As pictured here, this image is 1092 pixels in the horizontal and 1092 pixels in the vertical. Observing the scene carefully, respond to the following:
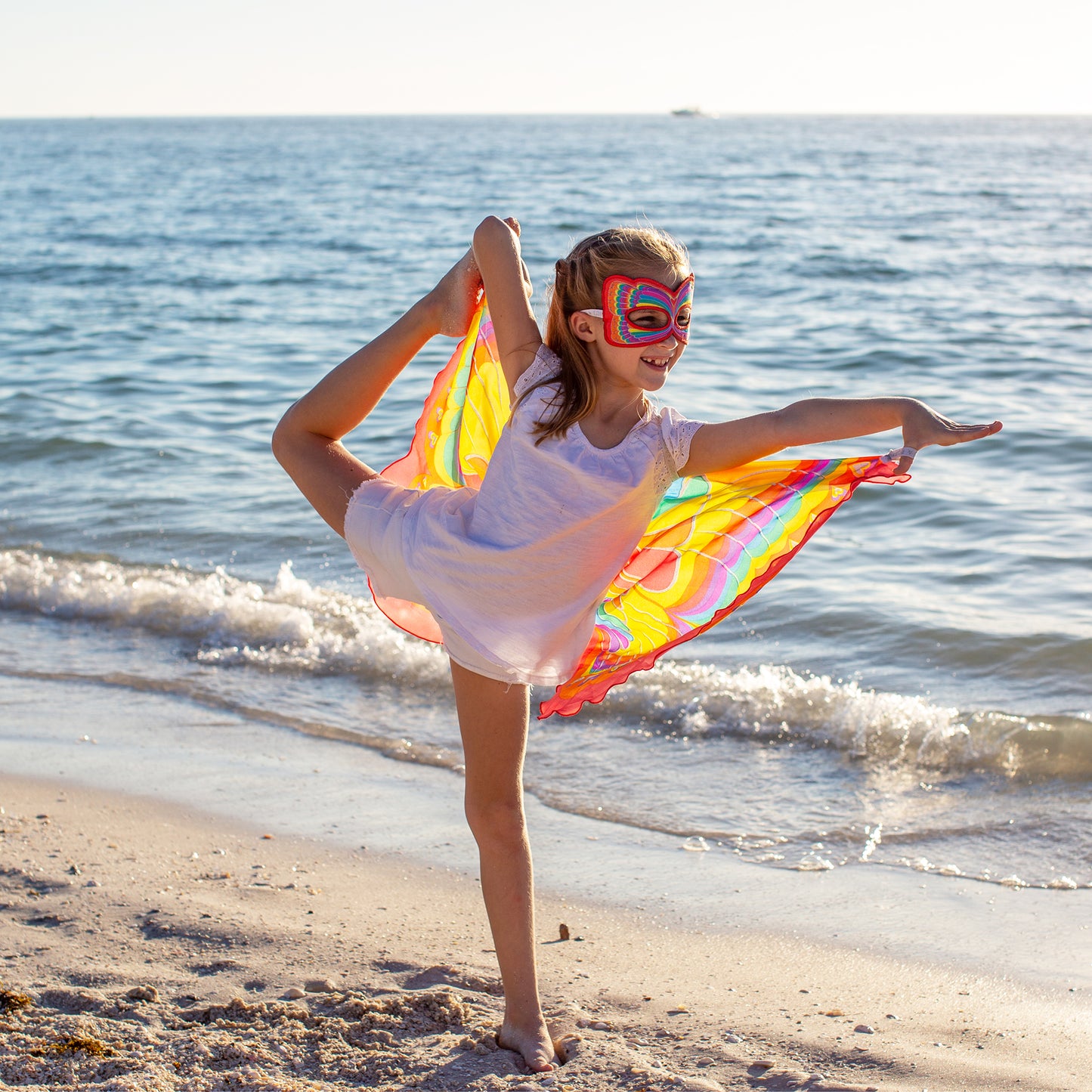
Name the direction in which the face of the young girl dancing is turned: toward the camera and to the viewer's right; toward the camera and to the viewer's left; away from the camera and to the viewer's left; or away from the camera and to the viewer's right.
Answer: toward the camera and to the viewer's right

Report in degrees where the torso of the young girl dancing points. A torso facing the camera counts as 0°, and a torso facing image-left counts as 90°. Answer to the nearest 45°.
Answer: approximately 315°
